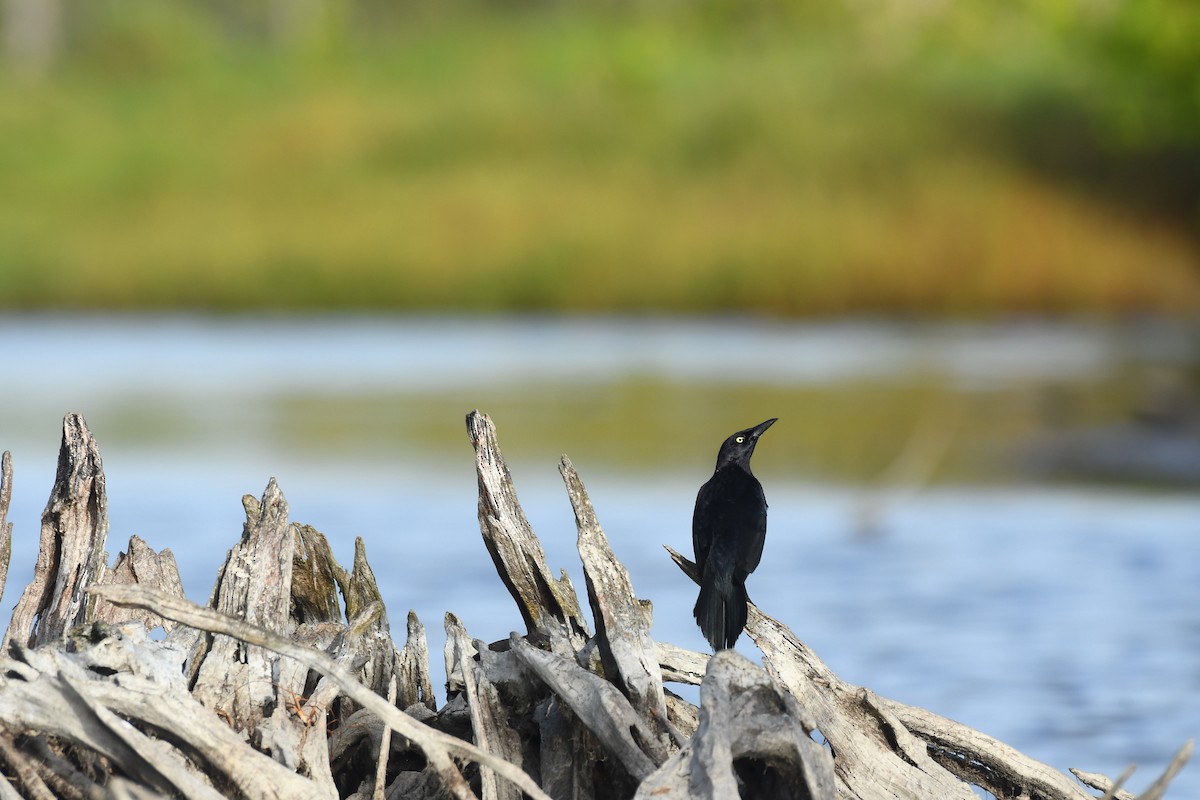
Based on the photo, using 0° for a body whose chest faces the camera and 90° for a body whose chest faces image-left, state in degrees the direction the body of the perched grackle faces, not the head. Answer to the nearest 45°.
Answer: approximately 180°
